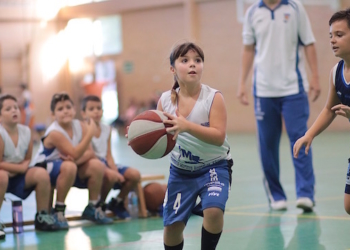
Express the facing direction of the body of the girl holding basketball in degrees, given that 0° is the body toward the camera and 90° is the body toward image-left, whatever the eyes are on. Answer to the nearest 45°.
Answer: approximately 0°

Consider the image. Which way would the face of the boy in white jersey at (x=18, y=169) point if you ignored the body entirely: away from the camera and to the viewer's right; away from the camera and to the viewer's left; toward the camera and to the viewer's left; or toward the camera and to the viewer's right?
toward the camera and to the viewer's right

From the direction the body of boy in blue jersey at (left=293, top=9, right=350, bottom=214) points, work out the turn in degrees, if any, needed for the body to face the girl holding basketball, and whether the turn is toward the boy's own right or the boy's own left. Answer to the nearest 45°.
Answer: approximately 45° to the boy's own right

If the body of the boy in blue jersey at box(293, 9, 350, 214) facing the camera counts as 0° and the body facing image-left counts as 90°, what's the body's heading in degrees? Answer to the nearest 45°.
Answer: approximately 45°

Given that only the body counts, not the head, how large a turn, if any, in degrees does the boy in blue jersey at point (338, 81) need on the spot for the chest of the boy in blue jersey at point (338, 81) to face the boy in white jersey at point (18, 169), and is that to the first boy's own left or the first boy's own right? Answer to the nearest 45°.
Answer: approximately 45° to the first boy's own right

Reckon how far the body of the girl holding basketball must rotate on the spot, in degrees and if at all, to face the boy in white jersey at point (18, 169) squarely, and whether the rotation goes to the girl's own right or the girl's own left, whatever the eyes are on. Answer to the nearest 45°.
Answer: approximately 135° to the girl's own right
